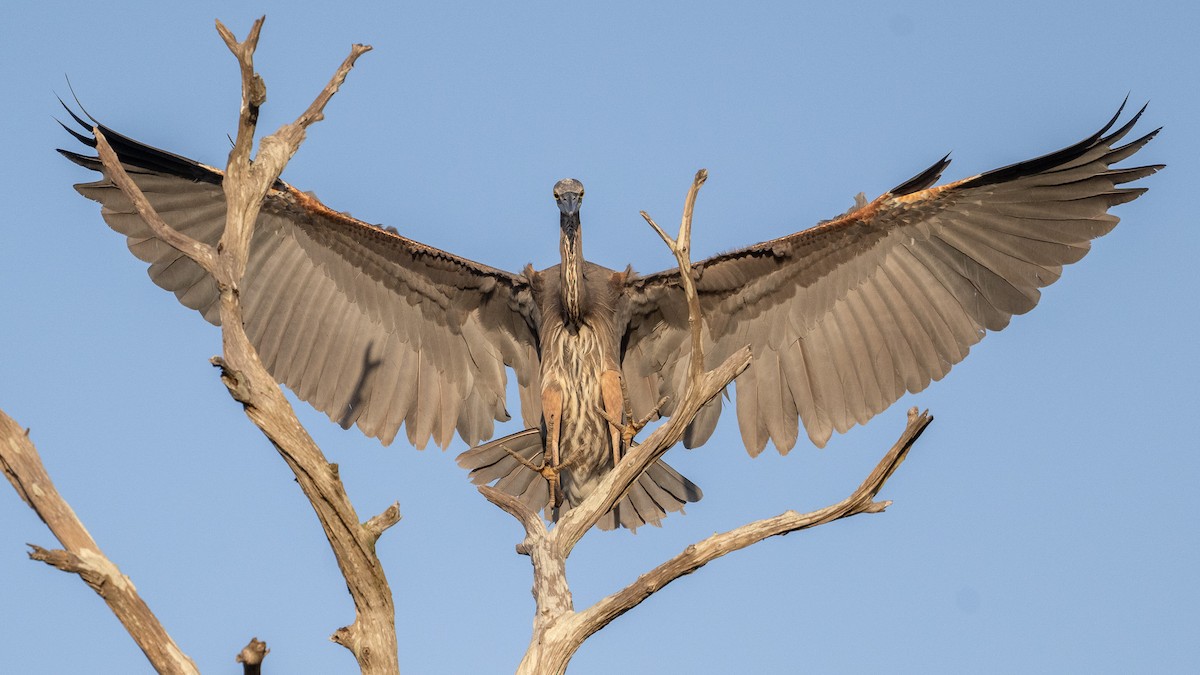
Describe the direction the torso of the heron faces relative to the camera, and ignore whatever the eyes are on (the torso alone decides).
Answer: toward the camera
